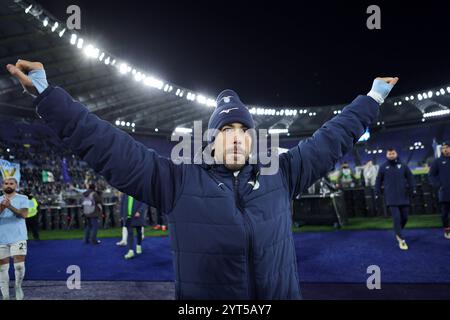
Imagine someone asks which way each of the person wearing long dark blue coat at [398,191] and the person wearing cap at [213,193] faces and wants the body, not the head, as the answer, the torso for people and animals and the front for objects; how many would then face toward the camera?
2

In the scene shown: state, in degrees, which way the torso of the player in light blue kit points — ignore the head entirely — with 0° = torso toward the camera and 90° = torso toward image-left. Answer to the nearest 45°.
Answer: approximately 45°

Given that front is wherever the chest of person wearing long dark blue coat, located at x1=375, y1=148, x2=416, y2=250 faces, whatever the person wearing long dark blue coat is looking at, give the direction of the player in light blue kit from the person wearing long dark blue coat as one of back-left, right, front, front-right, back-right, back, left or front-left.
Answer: front-right

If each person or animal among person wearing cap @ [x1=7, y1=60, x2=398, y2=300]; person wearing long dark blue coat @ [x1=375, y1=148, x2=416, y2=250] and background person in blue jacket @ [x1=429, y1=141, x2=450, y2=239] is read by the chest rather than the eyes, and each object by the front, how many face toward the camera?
3

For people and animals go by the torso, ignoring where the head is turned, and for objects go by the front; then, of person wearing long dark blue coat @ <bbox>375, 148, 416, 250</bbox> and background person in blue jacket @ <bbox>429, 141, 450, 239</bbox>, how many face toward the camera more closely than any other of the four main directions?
2

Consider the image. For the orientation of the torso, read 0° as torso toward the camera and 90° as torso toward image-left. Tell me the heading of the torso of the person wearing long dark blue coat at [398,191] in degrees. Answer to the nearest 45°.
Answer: approximately 0°

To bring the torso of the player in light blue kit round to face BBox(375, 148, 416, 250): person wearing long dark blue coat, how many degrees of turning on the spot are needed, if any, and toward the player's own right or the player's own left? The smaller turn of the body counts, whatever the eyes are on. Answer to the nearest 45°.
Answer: approximately 135° to the player's own left

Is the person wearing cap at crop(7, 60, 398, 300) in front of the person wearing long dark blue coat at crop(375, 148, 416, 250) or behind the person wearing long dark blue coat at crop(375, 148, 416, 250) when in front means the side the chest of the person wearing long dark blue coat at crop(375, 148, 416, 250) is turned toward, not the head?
in front

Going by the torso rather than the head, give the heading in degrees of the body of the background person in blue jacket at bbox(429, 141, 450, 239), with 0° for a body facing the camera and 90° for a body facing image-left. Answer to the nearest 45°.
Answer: approximately 0°
